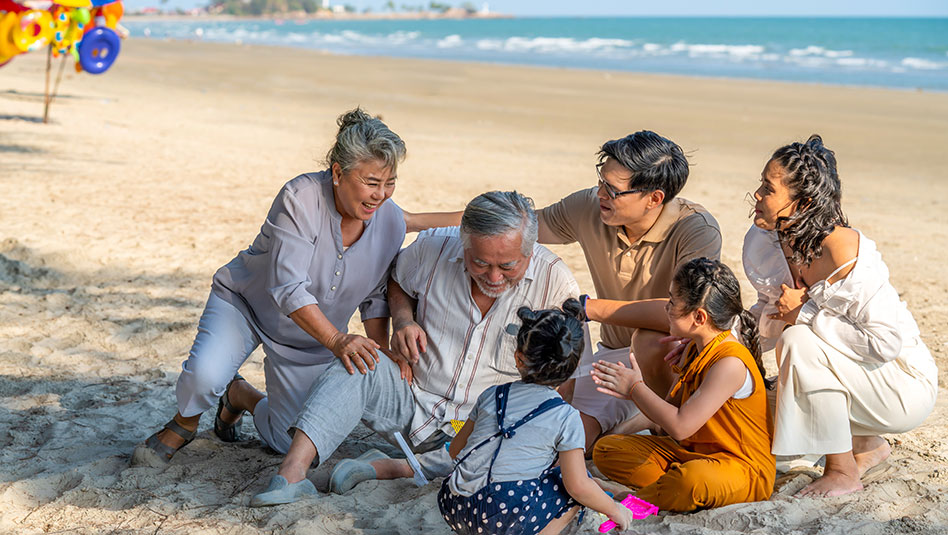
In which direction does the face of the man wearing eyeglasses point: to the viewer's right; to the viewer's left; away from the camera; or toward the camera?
to the viewer's left

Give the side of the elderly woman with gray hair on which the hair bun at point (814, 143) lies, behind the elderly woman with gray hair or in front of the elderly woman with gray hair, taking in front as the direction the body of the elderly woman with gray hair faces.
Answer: in front

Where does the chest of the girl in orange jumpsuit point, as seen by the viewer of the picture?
to the viewer's left

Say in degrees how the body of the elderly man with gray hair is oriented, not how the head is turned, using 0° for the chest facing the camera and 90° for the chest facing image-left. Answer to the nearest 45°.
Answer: approximately 0°

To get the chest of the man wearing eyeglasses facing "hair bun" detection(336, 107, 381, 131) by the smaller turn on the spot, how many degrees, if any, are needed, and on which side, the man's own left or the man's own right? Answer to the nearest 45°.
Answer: approximately 45° to the man's own right

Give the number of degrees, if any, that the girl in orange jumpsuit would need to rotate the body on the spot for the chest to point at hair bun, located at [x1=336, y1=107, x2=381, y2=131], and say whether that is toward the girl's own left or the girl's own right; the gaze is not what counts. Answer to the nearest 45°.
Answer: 0° — they already face it

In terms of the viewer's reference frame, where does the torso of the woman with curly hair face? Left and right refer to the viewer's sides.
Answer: facing to the left of the viewer

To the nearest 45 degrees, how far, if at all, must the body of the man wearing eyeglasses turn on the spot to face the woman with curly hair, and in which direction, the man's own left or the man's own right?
approximately 90° to the man's own left

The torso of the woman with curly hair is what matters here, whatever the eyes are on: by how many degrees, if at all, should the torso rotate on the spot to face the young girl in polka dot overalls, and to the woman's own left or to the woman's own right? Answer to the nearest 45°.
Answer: approximately 45° to the woman's own left
